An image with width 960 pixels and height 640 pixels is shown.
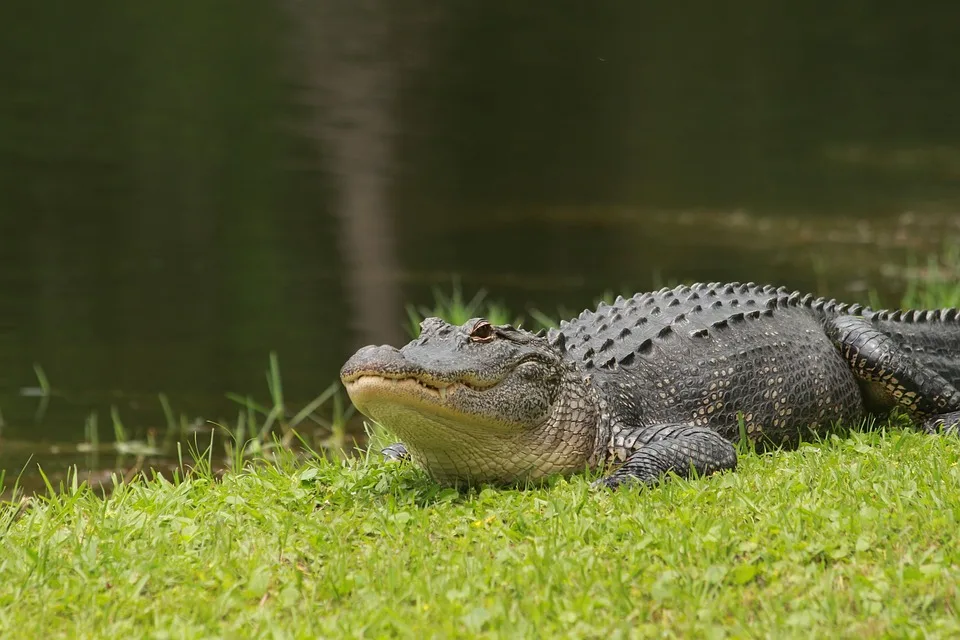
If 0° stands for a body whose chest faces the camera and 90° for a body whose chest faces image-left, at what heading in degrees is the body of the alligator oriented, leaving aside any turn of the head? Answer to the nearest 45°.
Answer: approximately 45°
